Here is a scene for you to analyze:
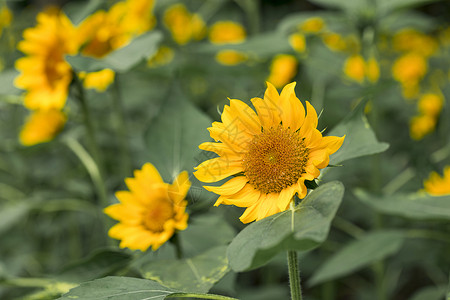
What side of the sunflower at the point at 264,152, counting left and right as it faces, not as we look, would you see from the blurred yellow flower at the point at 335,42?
back

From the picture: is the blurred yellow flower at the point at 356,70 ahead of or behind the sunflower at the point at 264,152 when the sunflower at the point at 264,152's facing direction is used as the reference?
behind

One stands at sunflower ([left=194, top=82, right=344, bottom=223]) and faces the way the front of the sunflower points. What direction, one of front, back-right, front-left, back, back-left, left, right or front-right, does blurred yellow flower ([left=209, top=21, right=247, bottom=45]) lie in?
back

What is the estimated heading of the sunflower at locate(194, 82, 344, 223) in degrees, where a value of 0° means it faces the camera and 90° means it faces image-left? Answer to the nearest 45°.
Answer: approximately 0°

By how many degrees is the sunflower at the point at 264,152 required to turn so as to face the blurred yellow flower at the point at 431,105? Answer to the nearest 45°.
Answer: approximately 135° to its left

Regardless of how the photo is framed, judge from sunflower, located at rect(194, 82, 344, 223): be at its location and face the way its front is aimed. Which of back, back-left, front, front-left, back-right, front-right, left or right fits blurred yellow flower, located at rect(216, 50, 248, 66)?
back

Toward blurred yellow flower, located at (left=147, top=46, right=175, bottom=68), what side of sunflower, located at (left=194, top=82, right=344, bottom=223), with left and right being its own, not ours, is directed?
back
